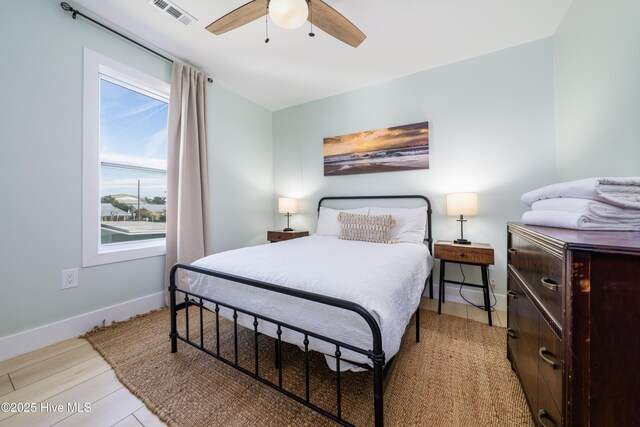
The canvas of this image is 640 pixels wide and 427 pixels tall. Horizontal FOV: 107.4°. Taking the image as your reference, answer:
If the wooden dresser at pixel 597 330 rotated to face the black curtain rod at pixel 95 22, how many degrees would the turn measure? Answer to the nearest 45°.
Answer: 0° — it already faces it

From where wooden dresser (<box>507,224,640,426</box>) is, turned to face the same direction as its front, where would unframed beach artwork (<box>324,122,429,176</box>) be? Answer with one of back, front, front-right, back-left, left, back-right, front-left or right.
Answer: front-right

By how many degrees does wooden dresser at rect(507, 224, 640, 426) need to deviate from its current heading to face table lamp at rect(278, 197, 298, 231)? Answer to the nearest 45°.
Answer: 0° — it already faces it

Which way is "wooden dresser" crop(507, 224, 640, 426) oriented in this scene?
to the viewer's left

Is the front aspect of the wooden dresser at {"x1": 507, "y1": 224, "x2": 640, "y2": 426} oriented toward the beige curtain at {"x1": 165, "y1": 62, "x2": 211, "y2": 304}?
yes

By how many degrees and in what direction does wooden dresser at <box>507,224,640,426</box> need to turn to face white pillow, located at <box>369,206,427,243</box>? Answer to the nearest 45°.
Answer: approximately 45° to its right

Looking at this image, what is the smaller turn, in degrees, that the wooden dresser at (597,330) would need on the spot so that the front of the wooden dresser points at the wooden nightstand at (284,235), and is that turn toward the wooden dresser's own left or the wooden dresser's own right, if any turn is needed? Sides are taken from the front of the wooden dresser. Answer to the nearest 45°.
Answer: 0° — it already faces it

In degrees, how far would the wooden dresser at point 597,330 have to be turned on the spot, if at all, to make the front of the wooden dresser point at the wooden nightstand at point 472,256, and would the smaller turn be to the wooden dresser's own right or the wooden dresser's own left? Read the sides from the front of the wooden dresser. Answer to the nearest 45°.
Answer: approximately 45° to the wooden dresser's own right

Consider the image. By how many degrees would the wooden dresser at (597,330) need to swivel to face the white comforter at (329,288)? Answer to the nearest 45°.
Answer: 0° — it already faces it
